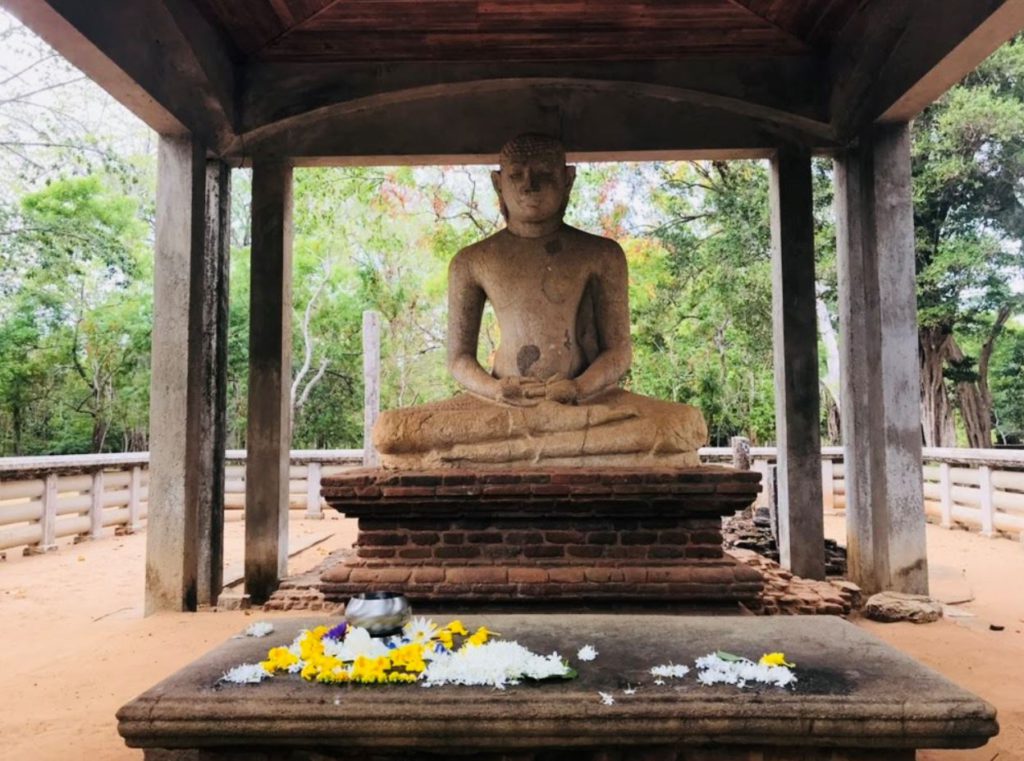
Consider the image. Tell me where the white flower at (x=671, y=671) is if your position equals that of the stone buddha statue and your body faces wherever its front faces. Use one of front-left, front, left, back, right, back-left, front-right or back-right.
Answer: front

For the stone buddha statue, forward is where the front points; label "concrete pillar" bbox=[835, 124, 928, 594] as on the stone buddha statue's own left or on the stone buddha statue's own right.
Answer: on the stone buddha statue's own left

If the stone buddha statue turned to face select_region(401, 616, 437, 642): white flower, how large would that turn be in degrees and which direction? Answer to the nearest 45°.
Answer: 0° — it already faces it

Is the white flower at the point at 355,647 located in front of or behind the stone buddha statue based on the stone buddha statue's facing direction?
in front

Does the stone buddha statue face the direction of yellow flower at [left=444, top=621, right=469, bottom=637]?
yes

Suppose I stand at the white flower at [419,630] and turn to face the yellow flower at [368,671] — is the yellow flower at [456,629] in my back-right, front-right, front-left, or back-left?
back-left

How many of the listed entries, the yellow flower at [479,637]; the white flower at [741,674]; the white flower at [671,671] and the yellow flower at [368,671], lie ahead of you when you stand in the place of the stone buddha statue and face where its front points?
4

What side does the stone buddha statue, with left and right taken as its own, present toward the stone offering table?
front

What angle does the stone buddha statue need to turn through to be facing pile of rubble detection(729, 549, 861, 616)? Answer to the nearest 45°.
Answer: approximately 90° to its left

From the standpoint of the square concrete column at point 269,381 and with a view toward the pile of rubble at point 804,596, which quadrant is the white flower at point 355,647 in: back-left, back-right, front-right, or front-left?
front-right

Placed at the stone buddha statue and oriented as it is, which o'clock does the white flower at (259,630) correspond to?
The white flower is roughly at 1 o'clock from the stone buddha statue.

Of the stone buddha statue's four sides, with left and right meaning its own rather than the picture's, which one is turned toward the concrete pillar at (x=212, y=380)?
right

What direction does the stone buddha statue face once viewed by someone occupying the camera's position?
facing the viewer

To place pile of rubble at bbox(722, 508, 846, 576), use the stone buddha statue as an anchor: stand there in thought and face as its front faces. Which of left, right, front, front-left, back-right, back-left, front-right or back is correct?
back-left

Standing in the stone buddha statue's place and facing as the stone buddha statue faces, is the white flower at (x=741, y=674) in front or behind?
in front

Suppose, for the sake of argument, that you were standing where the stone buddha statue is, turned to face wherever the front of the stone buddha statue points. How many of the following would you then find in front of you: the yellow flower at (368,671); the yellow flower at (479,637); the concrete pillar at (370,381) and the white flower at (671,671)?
3

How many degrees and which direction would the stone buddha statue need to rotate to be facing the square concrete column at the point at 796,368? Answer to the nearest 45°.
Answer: approximately 135° to its left

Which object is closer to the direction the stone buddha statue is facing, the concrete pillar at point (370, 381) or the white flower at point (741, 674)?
the white flower

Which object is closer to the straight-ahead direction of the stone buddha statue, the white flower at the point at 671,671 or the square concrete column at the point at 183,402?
the white flower
